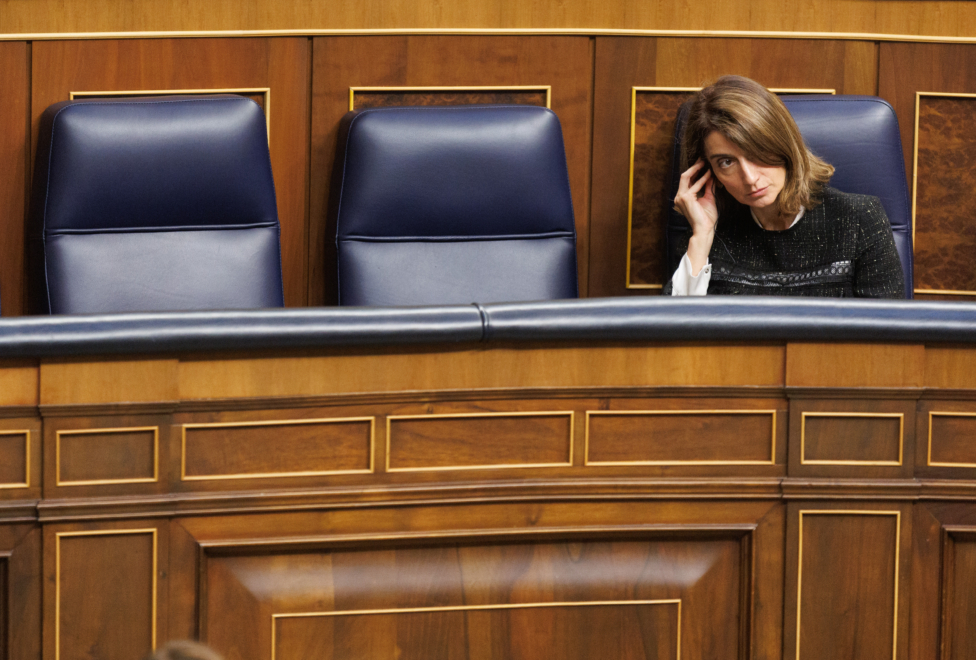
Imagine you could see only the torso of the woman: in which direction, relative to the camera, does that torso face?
toward the camera

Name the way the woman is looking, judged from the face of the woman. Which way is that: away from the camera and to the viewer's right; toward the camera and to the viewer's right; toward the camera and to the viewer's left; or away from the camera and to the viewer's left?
toward the camera and to the viewer's left

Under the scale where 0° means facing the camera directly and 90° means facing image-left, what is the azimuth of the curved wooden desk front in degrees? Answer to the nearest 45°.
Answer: approximately 0°

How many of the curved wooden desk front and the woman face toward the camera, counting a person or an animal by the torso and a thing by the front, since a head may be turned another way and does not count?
2

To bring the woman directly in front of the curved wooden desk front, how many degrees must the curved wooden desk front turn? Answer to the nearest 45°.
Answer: approximately 135° to its left

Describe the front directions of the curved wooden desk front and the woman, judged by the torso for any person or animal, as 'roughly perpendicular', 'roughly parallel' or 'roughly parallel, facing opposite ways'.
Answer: roughly parallel

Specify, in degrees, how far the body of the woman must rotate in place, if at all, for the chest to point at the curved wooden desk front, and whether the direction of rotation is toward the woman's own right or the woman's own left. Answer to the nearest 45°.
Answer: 0° — they already face it
